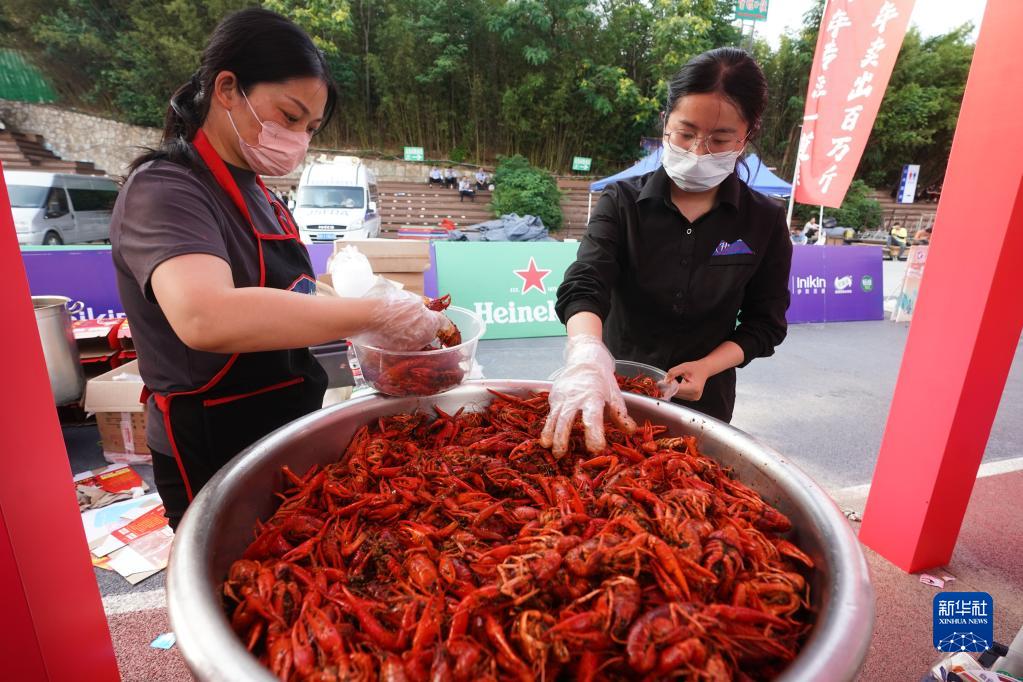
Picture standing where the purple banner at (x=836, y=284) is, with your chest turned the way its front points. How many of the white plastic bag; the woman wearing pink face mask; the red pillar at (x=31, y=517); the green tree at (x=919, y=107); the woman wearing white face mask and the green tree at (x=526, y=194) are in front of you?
4

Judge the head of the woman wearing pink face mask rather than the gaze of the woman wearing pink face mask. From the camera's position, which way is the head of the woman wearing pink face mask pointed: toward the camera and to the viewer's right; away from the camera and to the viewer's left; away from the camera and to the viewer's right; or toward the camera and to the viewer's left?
toward the camera and to the viewer's right

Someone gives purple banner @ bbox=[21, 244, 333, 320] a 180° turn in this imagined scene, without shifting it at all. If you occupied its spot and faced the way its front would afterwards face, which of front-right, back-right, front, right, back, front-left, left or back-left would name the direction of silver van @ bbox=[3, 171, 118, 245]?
front

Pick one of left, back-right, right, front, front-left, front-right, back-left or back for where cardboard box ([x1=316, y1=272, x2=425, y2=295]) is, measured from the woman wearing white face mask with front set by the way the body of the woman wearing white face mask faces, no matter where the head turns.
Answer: back-right

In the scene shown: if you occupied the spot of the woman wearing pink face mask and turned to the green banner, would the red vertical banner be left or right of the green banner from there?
right

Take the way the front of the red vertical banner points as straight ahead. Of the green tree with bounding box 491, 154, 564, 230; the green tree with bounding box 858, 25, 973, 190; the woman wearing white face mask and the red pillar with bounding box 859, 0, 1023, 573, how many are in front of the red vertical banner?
2

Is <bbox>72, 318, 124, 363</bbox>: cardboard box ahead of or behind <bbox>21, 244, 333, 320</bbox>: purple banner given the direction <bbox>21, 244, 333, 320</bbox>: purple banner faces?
ahead
